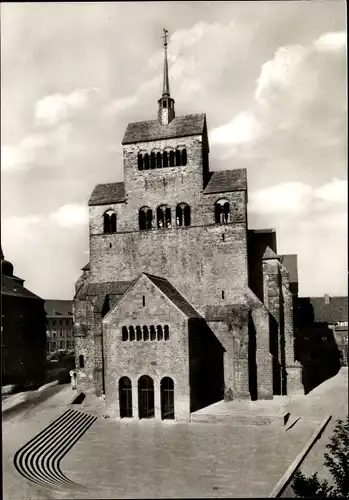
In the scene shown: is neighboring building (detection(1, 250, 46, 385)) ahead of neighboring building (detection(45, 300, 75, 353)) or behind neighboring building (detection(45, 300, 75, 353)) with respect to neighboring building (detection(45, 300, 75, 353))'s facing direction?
ahead

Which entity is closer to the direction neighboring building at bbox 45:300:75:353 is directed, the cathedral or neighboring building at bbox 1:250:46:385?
the neighboring building

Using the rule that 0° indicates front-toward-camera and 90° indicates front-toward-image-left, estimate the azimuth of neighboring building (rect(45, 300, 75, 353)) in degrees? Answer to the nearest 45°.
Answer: approximately 0°

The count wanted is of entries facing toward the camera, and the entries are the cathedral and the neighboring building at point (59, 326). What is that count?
2
